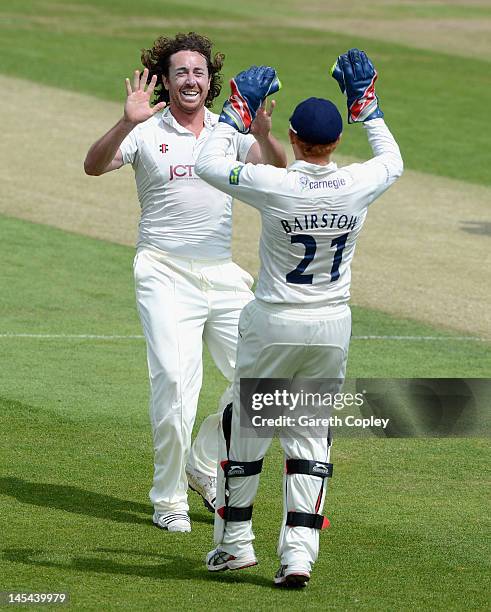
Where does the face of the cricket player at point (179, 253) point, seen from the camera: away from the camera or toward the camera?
toward the camera

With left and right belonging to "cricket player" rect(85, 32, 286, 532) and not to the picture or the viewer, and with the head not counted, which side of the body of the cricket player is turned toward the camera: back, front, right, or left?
front
